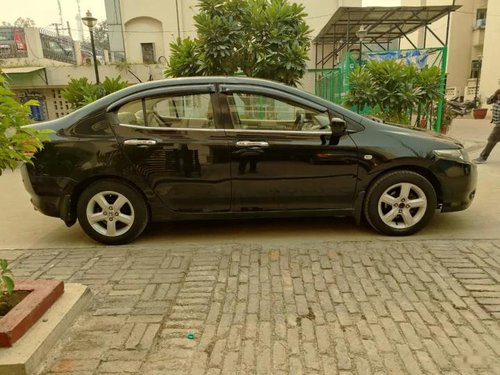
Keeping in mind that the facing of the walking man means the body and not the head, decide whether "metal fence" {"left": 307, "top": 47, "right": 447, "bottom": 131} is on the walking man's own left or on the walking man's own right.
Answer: on the walking man's own right

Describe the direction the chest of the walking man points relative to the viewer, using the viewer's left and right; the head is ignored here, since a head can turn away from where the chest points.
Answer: facing to the left of the viewer

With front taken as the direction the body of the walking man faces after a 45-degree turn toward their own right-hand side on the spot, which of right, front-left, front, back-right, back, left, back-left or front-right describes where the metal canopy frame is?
front

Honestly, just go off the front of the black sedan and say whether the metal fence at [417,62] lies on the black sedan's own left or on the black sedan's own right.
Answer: on the black sedan's own left

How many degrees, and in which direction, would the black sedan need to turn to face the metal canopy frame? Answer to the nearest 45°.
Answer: approximately 45° to its left

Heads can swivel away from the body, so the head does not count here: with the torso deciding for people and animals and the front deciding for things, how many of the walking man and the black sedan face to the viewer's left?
1

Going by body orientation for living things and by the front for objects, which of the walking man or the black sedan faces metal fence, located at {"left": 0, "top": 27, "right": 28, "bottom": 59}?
the walking man

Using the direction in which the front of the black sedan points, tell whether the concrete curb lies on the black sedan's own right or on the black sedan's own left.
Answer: on the black sedan's own right

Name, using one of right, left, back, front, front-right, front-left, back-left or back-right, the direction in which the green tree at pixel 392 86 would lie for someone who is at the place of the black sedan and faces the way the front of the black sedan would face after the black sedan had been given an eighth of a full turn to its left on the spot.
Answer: front

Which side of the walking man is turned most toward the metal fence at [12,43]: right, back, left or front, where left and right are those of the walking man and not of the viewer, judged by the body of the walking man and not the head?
front

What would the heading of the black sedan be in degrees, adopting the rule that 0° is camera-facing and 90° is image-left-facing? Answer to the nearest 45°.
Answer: approximately 270°

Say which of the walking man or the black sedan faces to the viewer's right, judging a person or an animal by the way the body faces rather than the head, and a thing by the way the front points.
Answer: the black sedan
